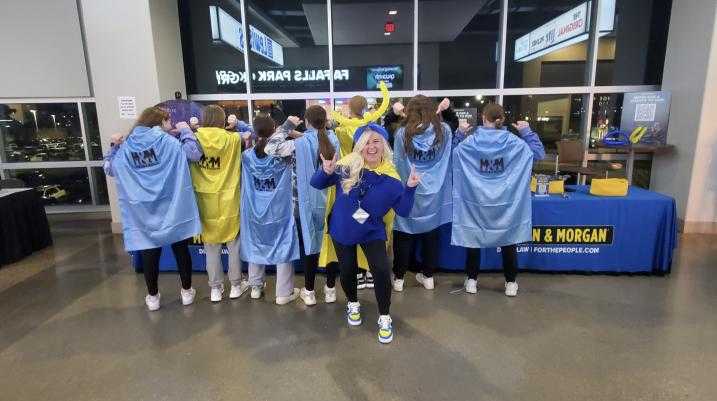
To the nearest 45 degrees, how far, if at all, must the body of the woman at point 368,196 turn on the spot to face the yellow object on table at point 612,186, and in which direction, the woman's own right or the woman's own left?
approximately 135° to the woman's own left

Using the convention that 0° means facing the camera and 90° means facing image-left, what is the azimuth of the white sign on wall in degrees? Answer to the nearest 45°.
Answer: approximately 0°

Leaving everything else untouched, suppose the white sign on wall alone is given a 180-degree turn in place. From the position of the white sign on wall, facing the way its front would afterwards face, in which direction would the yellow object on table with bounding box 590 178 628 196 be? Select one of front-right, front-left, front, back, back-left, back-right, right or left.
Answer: back-right

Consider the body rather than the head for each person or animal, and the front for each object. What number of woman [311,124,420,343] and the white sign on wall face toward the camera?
2

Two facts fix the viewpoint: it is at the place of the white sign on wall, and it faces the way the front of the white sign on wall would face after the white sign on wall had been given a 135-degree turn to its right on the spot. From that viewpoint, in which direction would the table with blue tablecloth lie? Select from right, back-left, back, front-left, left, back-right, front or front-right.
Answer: back

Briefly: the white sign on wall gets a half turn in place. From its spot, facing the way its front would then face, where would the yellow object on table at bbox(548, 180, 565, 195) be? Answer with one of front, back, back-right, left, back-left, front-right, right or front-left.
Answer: back-right
